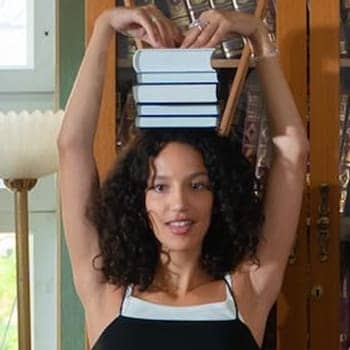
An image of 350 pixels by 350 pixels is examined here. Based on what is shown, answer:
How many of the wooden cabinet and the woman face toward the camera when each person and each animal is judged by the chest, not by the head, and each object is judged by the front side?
2

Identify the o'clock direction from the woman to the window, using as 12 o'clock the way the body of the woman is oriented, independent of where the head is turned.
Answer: The window is roughly at 5 o'clock from the woman.

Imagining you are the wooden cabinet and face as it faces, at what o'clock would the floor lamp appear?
The floor lamp is roughly at 3 o'clock from the wooden cabinet.

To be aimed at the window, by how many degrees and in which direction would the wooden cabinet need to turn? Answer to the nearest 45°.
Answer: approximately 135° to its right

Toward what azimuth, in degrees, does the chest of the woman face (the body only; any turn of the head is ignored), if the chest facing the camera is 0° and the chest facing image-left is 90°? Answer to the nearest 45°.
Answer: approximately 0°

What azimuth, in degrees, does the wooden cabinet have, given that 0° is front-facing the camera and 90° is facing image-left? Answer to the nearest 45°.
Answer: approximately 0°
